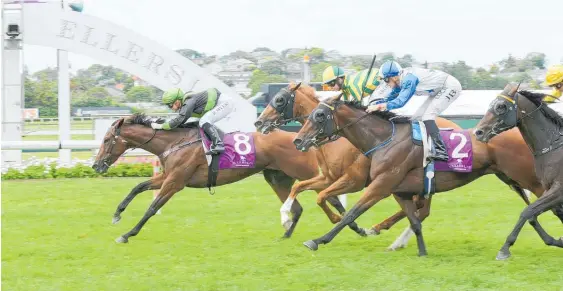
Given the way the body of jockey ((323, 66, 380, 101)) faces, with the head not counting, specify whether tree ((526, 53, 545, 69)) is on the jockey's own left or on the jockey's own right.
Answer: on the jockey's own right

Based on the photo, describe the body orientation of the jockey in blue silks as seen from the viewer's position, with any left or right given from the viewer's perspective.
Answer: facing to the left of the viewer

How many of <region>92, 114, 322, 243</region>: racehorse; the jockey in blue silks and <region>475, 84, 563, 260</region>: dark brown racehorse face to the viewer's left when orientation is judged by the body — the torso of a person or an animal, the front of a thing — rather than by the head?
3

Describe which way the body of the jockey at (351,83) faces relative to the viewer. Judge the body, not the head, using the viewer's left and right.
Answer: facing to the left of the viewer

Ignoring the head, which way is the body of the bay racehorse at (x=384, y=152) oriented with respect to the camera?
to the viewer's left

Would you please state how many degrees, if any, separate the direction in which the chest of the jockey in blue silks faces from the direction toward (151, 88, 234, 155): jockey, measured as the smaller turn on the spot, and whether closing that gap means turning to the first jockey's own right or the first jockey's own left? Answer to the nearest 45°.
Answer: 0° — they already face them

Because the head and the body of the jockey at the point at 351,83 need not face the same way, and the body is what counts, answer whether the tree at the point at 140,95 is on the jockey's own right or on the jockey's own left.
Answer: on the jockey's own right

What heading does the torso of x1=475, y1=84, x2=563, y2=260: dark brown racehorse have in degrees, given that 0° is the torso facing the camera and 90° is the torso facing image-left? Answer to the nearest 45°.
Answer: approximately 90°

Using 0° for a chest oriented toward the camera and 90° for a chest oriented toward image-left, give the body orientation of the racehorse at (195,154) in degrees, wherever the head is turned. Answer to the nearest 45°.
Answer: approximately 90°

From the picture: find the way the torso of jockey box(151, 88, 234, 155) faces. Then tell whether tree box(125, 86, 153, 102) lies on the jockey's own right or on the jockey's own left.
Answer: on the jockey's own right

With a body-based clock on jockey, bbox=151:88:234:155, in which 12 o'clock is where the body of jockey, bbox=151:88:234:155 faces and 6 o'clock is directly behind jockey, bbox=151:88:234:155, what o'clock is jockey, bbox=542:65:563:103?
jockey, bbox=542:65:563:103 is roughly at 7 o'clock from jockey, bbox=151:88:234:155.
